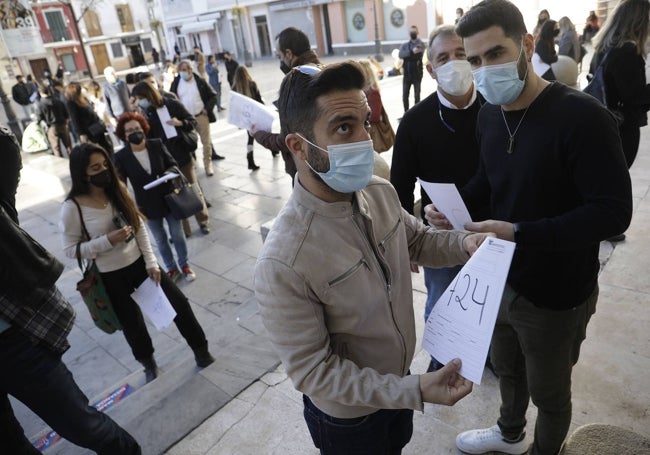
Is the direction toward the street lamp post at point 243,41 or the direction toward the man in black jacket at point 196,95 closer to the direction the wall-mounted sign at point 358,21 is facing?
the man in black jacket

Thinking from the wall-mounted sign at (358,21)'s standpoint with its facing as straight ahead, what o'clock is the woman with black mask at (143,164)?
The woman with black mask is roughly at 12 o'clock from the wall-mounted sign.

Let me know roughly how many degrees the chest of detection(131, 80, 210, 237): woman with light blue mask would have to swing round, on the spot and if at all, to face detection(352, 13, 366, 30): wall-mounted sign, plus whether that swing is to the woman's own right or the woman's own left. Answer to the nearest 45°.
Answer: approximately 180°

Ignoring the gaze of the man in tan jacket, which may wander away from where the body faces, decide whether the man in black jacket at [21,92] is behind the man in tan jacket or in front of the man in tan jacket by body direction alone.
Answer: behind

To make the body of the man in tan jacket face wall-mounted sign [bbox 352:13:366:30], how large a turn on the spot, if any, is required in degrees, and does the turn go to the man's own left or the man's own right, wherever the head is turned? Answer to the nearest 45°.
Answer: approximately 135° to the man's own left

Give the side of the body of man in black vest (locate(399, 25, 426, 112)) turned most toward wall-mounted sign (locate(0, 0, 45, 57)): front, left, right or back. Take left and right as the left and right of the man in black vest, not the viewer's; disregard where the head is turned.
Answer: right

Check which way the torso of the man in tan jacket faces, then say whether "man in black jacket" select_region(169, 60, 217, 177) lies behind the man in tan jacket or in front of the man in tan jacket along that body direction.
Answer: behind

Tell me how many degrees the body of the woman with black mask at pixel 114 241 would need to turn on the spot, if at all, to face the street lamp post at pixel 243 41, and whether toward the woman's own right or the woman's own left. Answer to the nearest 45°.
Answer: approximately 135° to the woman's own left

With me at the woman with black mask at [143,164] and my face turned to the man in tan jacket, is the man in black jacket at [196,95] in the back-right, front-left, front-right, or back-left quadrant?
back-left

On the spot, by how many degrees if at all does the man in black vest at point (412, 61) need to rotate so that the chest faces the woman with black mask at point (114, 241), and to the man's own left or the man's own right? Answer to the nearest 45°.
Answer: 0° — they already face them

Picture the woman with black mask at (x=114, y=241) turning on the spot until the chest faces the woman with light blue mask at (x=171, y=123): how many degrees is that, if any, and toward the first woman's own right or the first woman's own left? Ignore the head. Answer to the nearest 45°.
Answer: approximately 135° to the first woman's own left
